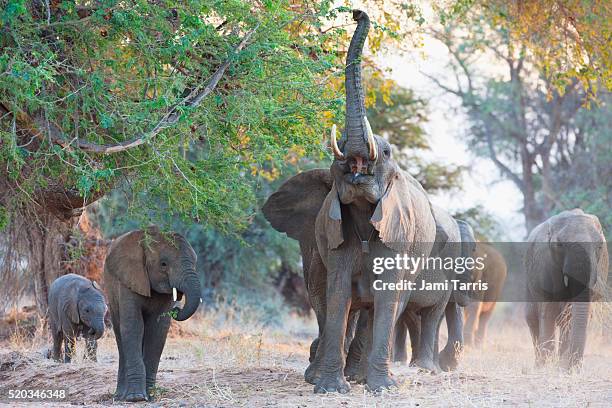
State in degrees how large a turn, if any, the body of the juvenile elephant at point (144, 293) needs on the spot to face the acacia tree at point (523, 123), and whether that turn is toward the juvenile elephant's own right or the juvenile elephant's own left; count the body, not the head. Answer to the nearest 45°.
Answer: approximately 90° to the juvenile elephant's own left

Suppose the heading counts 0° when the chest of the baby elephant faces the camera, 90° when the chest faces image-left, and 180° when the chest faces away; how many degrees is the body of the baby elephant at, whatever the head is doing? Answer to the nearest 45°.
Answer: approximately 315°

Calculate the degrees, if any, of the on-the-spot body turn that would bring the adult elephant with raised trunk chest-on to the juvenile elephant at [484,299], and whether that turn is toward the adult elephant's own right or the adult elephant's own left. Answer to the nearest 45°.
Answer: approximately 180°
